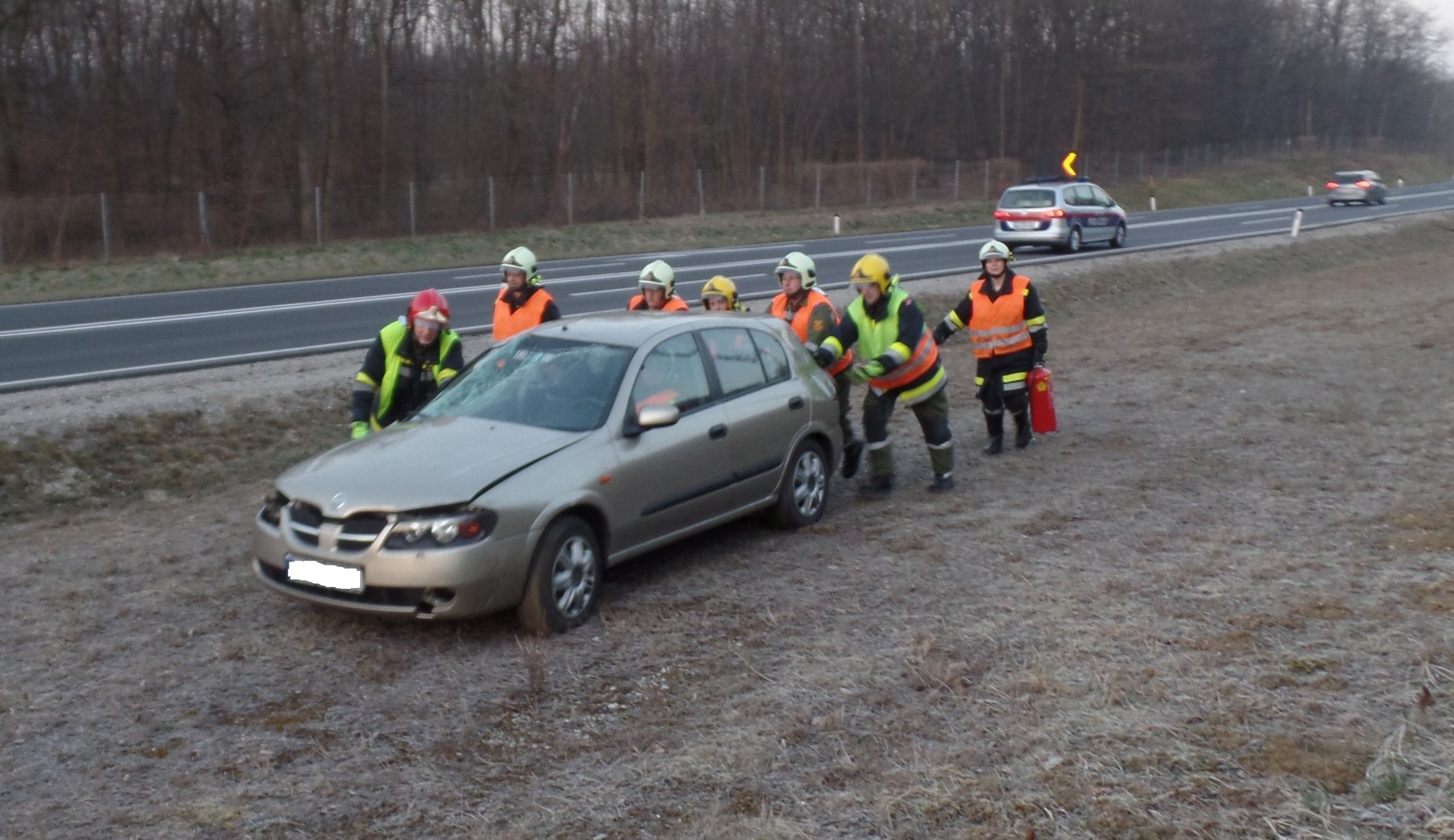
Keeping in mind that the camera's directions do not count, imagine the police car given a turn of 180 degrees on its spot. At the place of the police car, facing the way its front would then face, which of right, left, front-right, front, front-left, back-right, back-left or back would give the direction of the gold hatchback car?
front-left

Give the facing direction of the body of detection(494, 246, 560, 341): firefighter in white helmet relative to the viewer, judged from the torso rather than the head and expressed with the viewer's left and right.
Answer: facing the viewer and to the left of the viewer

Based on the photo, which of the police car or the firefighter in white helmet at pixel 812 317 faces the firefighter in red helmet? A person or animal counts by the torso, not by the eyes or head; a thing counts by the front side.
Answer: the firefighter in white helmet

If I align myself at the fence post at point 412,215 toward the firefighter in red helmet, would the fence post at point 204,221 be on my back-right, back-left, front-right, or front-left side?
front-right

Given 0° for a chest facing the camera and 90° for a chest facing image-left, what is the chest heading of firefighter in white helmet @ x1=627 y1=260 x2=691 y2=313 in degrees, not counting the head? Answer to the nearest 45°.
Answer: approximately 45°

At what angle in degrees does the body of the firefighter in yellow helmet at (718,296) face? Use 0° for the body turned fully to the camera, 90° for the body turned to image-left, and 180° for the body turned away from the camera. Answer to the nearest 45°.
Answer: approximately 45°

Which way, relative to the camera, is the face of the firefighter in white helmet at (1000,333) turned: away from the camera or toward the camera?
toward the camera

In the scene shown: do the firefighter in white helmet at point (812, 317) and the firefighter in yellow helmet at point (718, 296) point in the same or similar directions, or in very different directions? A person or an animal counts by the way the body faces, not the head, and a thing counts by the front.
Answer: same or similar directions

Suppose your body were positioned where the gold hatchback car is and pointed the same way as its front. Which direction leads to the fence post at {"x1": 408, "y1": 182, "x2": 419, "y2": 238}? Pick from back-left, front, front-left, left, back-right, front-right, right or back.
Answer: back-right

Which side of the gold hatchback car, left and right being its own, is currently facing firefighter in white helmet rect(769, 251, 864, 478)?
back

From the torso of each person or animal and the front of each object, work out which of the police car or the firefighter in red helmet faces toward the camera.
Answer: the firefighter in red helmet

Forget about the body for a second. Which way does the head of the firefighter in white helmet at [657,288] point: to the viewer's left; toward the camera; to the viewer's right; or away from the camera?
toward the camera

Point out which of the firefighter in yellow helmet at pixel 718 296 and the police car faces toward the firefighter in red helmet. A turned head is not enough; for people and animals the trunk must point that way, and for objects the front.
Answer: the firefighter in yellow helmet

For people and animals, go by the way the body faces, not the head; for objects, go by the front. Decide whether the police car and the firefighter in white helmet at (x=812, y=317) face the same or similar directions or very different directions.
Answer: very different directions

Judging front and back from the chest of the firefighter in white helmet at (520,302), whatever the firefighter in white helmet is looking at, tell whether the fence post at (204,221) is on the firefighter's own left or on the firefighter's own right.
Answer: on the firefighter's own right

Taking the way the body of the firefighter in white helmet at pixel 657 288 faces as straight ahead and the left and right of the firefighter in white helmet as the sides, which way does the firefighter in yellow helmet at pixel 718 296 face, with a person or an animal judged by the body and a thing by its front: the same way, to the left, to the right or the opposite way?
the same way

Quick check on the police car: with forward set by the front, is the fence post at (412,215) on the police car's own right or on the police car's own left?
on the police car's own left

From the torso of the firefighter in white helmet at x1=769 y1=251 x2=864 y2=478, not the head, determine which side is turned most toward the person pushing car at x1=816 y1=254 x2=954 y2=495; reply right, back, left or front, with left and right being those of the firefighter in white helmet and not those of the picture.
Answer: left
